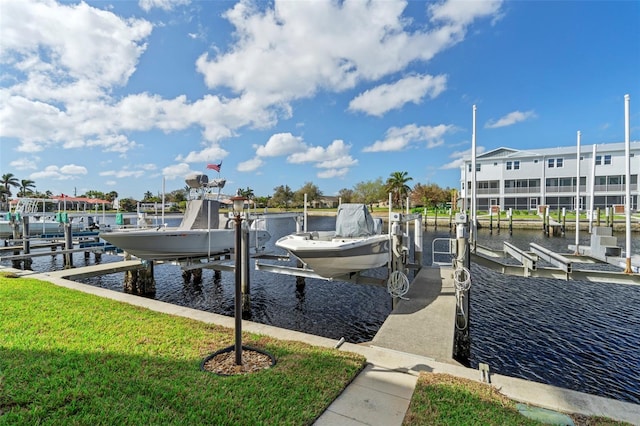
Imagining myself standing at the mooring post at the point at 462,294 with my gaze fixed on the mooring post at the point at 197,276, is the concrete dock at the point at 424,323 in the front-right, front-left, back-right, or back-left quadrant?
front-left

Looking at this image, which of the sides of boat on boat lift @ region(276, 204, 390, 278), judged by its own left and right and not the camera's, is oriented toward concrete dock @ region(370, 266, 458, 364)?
left

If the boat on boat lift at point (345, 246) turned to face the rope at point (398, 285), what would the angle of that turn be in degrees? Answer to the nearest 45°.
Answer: approximately 90° to its left

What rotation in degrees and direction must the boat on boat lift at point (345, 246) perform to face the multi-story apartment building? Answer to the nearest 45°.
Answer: approximately 180°

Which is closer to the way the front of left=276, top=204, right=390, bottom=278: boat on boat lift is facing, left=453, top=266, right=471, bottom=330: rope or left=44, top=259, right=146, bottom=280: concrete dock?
the concrete dock

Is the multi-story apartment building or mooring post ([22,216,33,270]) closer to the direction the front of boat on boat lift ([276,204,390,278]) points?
the mooring post

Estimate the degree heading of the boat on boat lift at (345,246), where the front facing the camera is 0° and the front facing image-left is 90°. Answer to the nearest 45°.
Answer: approximately 45°
